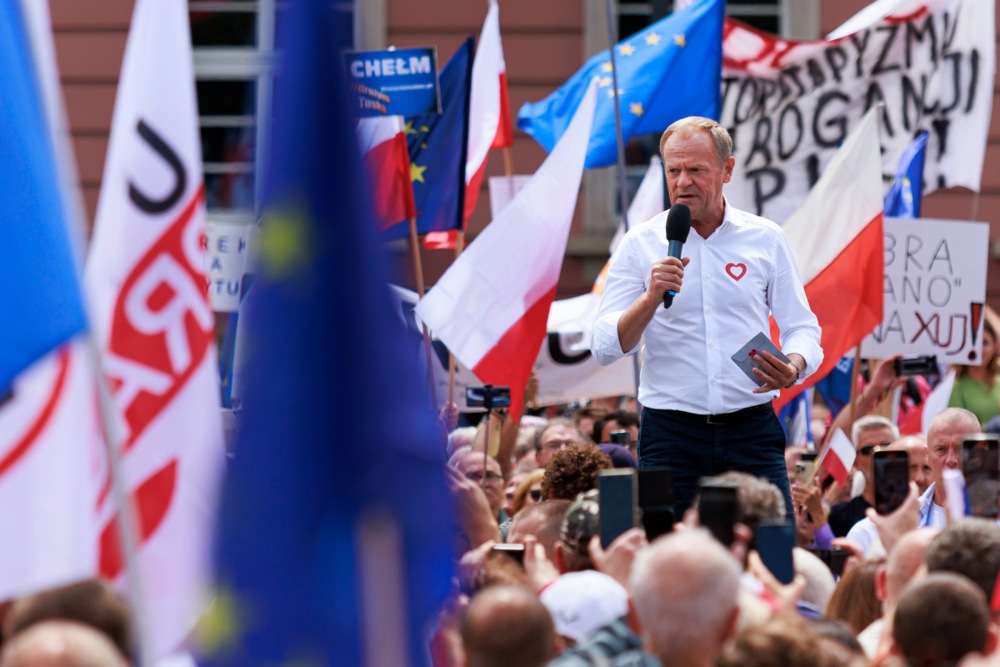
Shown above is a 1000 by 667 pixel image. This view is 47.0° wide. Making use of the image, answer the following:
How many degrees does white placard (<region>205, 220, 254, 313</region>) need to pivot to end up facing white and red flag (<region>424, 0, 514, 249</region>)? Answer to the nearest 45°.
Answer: approximately 90° to its left

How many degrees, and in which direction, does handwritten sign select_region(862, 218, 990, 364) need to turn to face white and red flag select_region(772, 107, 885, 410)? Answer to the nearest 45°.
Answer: approximately 45° to its right

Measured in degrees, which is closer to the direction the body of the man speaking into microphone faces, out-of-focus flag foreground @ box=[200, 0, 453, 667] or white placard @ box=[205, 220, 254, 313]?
the out-of-focus flag foreground

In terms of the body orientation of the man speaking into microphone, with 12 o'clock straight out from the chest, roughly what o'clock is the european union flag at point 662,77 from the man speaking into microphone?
The european union flag is roughly at 6 o'clock from the man speaking into microphone.

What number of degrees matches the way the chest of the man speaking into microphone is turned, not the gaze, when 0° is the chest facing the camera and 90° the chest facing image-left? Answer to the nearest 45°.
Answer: approximately 0°

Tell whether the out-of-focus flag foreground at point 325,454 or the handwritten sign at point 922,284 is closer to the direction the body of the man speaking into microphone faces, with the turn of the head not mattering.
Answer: the out-of-focus flag foreground
